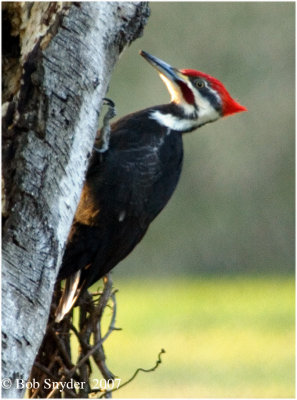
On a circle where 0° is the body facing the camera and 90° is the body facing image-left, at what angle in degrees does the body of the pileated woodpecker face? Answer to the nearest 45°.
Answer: approximately 90°
